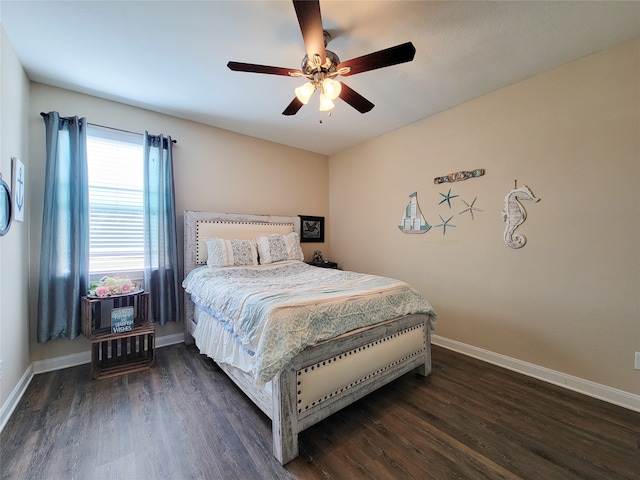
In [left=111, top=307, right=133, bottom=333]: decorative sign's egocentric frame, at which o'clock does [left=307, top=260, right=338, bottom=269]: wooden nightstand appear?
The wooden nightstand is roughly at 9 o'clock from the decorative sign.

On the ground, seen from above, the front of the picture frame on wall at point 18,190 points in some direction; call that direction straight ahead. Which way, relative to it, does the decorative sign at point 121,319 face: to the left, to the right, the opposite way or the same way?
to the right

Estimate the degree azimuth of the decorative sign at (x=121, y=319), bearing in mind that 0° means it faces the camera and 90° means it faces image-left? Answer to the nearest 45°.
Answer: approximately 0°

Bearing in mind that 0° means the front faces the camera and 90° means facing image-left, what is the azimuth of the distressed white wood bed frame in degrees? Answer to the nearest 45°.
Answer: approximately 315°

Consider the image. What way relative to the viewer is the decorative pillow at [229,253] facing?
toward the camera

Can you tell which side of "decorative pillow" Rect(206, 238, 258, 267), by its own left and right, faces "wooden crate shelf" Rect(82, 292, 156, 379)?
right

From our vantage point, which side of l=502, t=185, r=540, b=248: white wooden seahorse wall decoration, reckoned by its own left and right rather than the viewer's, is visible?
front

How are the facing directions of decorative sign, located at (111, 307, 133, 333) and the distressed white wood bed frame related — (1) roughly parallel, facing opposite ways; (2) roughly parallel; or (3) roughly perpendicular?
roughly parallel

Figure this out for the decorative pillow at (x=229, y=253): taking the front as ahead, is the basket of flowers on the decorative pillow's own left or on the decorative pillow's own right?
on the decorative pillow's own right

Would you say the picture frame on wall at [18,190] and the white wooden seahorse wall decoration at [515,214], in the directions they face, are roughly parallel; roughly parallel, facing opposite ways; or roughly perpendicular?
roughly parallel, facing opposite ways

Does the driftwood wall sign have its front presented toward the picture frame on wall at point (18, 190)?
yes

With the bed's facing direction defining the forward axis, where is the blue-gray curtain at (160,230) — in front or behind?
behind

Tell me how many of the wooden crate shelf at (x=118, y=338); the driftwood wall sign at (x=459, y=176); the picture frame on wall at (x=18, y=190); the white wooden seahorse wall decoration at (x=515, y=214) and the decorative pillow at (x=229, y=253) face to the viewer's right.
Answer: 1

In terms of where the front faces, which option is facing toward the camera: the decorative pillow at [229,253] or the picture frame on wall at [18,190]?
the decorative pillow

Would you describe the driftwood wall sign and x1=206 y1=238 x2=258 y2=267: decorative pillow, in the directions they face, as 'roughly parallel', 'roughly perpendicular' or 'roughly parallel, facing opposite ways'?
roughly perpendicular

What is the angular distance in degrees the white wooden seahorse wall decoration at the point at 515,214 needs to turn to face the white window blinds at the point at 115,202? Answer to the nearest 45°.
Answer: approximately 45° to its right

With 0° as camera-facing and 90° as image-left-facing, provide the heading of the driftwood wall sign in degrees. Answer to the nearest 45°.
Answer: approximately 45°
